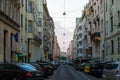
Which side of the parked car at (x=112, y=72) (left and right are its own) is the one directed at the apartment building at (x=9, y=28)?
left

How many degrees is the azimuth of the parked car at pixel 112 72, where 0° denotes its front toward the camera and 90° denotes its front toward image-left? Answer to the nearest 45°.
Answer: approximately 225°

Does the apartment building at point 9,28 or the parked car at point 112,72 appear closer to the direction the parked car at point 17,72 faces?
the apartment building

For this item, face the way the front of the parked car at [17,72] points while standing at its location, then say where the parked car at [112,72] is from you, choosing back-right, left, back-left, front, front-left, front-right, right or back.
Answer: back-right

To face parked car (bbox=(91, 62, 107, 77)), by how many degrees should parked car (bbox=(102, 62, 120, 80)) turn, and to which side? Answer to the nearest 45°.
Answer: approximately 45° to its left

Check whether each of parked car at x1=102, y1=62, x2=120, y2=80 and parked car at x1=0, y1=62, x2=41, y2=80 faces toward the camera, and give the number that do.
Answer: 0

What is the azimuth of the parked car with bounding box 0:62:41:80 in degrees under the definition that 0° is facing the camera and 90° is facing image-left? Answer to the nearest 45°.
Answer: approximately 135°
